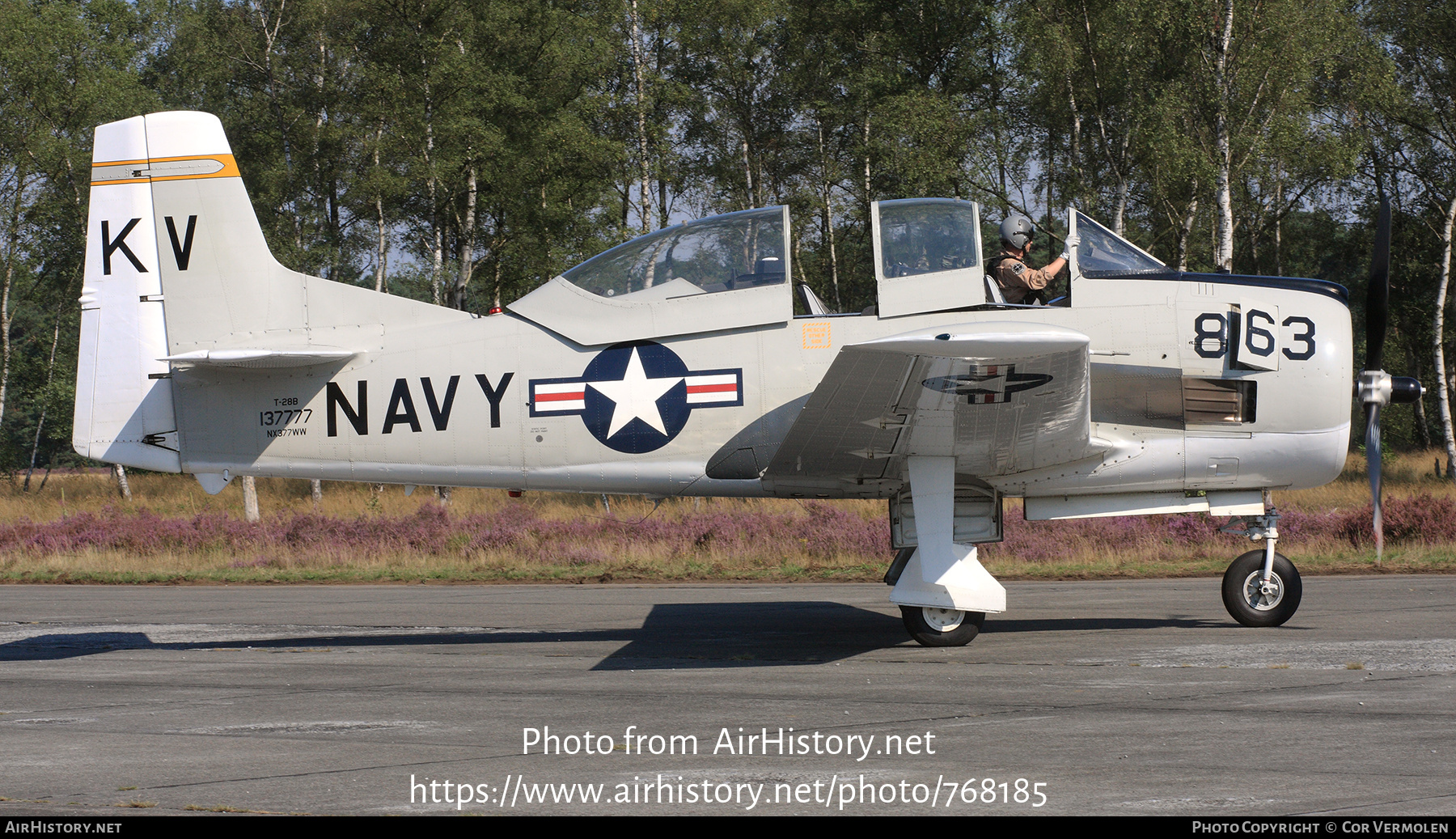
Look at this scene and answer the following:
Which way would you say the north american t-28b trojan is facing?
to the viewer's right
